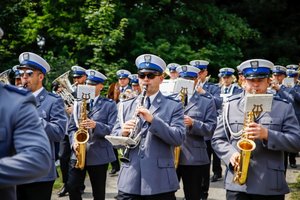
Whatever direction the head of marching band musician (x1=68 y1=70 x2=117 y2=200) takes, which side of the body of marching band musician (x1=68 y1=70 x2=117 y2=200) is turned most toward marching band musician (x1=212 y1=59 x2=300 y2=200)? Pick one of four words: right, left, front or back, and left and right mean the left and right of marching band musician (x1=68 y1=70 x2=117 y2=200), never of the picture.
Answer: left

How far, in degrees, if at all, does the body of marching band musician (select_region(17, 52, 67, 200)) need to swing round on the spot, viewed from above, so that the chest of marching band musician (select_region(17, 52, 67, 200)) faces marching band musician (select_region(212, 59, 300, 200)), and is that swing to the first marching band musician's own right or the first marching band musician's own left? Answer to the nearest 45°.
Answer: approximately 90° to the first marching band musician's own left

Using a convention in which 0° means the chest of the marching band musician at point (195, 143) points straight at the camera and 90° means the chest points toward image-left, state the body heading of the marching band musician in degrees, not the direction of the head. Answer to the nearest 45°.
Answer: approximately 45°

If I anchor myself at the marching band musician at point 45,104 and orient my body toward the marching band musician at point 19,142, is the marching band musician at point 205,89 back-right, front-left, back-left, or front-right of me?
back-left
